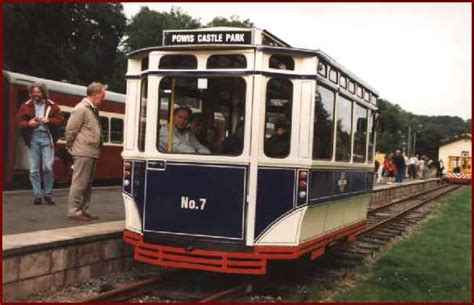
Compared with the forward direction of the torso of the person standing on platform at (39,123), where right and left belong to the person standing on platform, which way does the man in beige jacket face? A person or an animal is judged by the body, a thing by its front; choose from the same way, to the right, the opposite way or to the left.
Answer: to the left

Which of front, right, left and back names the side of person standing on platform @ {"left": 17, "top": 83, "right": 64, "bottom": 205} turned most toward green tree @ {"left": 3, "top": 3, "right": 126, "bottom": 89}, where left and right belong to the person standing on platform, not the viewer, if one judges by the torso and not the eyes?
back

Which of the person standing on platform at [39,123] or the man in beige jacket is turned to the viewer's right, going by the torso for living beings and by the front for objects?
the man in beige jacket

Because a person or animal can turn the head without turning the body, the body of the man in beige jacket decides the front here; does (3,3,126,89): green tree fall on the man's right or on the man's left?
on the man's left

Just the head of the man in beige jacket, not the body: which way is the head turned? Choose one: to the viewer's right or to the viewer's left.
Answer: to the viewer's right

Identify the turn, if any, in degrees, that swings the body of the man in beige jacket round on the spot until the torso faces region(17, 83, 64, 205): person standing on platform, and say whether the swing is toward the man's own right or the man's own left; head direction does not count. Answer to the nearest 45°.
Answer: approximately 135° to the man's own left

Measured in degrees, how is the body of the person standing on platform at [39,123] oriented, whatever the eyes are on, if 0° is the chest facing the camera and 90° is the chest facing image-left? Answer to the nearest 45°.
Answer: approximately 0°

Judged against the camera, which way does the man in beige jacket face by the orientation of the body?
to the viewer's right

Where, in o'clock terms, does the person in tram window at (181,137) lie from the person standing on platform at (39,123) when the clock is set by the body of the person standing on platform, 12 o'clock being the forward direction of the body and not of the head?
The person in tram window is roughly at 11 o'clock from the person standing on platform.

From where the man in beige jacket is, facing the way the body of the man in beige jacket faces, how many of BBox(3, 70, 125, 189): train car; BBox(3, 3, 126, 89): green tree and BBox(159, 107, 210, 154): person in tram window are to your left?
2

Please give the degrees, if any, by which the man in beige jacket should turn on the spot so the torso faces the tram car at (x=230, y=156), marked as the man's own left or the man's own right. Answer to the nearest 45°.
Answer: approximately 45° to the man's own right

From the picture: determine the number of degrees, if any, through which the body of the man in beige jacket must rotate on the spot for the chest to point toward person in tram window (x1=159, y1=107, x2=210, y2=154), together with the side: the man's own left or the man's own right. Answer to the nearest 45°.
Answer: approximately 45° to the man's own right

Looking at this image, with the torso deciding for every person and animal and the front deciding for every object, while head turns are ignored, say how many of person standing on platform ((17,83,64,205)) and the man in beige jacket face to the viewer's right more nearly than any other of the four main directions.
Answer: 1
